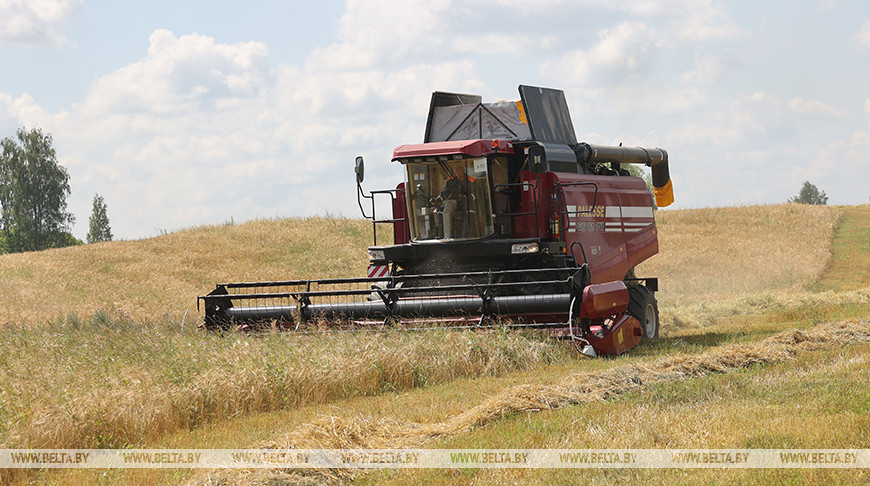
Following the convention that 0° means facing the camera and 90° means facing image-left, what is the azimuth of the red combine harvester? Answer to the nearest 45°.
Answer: approximately 45°

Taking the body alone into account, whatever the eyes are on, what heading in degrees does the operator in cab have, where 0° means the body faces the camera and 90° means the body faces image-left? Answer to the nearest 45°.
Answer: approximately 45°
